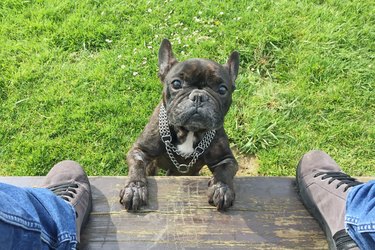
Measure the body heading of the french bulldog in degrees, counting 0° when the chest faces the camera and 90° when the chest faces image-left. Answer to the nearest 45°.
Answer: approximately 0°

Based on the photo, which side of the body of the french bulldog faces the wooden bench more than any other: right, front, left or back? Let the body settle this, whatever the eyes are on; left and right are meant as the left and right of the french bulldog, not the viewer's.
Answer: front
